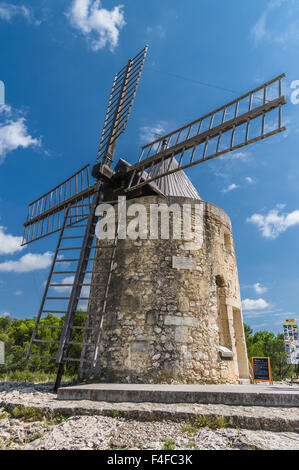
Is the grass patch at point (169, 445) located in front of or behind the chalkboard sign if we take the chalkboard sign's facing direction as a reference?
in front

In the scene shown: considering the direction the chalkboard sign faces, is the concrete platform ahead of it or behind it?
ahead

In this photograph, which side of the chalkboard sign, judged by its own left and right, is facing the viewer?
front
